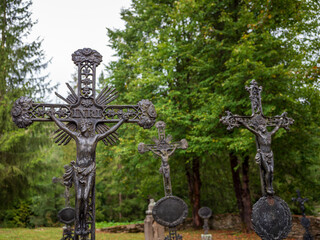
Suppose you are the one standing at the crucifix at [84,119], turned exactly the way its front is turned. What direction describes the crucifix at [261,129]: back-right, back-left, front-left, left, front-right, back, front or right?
left

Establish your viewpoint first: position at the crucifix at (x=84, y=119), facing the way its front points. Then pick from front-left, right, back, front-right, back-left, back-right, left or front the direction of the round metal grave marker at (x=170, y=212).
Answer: back-left

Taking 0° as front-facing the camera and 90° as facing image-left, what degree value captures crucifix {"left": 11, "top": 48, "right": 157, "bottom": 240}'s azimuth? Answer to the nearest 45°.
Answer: approximately 0°

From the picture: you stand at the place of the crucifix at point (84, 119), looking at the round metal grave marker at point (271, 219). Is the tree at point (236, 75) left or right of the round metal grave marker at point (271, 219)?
left

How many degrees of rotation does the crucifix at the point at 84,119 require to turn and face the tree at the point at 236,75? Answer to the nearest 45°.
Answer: approximately 135° to its left

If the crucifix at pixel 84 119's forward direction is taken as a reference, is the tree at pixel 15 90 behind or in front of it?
behind

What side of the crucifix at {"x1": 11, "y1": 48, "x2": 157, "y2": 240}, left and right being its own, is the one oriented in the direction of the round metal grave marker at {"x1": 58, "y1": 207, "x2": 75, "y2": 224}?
back

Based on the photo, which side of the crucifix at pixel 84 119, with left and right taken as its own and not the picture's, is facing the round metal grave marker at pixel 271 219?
left
